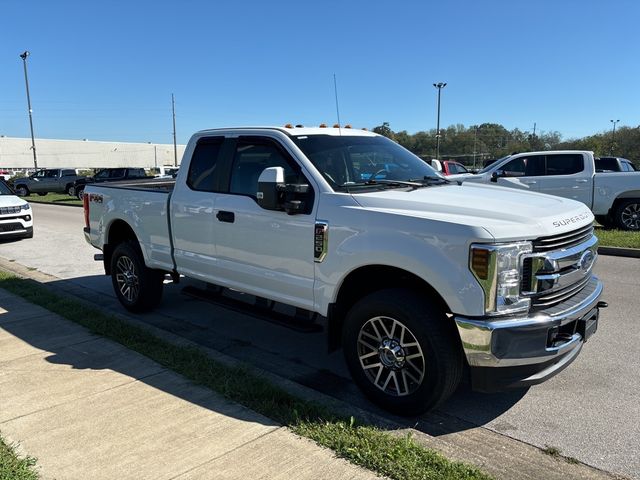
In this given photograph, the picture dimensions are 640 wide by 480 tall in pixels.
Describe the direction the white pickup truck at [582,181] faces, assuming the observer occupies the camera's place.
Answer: facing to the left of the viewer

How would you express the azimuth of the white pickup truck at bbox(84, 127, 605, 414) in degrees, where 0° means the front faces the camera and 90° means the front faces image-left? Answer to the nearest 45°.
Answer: approximately 315°

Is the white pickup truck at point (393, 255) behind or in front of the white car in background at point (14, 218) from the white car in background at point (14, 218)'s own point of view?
in front

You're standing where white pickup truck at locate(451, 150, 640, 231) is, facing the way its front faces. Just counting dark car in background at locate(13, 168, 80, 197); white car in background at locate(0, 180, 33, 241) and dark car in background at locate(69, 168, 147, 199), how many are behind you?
0

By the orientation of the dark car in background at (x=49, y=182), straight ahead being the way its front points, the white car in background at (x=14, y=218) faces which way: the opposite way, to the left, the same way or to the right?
to the left

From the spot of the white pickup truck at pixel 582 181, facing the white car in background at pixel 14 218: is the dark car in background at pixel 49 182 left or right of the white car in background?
right

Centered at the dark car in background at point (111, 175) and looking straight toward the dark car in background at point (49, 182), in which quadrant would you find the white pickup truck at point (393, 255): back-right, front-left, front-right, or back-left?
back-left

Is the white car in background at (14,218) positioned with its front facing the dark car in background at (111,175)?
no

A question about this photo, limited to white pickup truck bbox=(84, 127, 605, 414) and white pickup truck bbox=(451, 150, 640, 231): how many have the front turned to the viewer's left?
1

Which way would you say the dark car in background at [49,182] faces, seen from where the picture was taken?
facing the viewer and to the left of the viewer

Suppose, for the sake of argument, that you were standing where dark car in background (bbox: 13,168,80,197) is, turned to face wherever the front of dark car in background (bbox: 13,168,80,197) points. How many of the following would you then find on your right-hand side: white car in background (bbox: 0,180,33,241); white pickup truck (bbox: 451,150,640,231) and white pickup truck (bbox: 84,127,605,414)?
0

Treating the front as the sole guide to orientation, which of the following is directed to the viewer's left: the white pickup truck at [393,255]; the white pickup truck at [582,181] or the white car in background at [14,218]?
the white pickup truck at [582,181]

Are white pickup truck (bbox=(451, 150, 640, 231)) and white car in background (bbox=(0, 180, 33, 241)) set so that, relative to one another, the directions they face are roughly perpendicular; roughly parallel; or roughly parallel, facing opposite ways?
roughly parallel, facing opposite ways

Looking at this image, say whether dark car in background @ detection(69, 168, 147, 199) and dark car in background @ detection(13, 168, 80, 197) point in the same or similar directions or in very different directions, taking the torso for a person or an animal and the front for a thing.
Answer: same or similar directions

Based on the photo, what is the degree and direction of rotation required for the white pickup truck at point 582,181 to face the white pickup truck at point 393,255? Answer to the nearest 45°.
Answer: approximately 90° to its left
